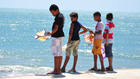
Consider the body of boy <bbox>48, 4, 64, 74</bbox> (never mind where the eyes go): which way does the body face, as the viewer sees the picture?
to the viewer's left

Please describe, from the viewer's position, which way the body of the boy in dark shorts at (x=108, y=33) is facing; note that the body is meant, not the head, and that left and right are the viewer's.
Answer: facing away from the viewer and to the left of the viewer

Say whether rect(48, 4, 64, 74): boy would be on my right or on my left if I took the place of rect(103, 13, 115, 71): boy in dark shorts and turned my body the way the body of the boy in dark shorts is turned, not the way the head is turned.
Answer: on my left
